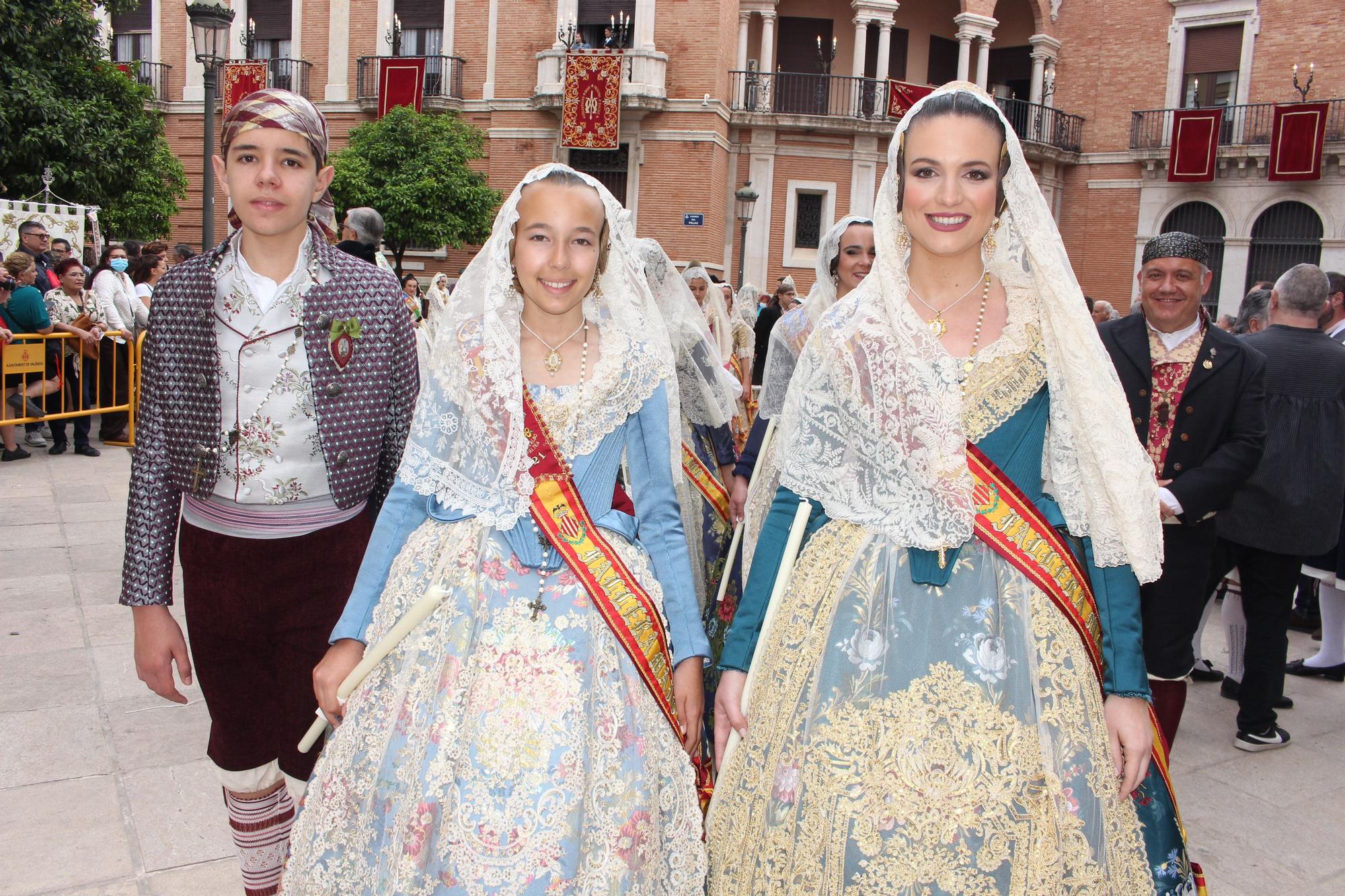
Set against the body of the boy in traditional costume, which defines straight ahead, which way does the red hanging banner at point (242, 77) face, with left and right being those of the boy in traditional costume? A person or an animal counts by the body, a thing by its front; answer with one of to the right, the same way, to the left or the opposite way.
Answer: the same way

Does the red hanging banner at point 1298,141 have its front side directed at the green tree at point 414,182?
no

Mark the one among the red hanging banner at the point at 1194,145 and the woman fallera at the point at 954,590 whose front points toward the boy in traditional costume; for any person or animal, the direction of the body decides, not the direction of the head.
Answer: the red hanging banner

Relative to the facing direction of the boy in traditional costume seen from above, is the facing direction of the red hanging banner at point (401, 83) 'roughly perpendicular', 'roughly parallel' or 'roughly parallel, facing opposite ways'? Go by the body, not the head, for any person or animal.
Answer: roughly parallel

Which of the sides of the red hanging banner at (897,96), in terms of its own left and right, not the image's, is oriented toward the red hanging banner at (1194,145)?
left

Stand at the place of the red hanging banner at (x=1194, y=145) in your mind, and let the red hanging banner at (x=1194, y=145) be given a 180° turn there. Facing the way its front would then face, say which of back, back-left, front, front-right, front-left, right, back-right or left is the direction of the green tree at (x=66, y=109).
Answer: back-left

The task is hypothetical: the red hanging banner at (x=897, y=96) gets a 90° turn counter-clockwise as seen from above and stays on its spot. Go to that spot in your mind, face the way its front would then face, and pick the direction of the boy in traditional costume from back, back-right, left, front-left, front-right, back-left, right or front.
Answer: right

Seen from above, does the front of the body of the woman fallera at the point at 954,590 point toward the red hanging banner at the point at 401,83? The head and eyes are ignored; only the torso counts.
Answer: no

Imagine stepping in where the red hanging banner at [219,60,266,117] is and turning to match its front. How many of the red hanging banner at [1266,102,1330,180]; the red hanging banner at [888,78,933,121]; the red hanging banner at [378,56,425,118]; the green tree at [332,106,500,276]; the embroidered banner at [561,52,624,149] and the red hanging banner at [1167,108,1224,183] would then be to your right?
0

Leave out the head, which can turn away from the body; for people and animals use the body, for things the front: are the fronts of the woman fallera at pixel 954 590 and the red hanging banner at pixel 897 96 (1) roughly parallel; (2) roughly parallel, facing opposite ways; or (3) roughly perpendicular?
roughly parallel

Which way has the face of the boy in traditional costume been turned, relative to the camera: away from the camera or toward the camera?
toward the camera

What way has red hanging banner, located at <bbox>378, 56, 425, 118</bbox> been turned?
toward the camera

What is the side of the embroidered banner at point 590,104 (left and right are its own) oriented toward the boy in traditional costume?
front
